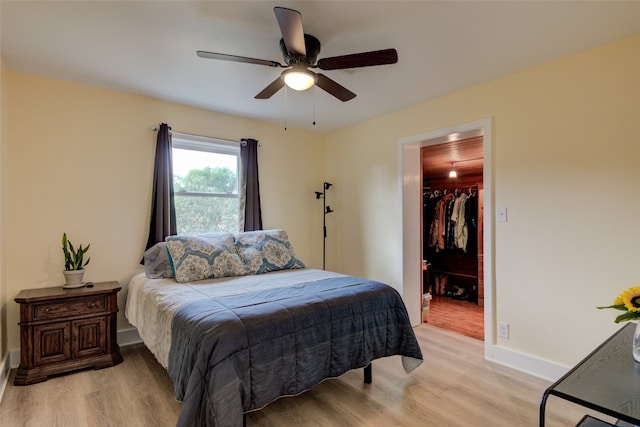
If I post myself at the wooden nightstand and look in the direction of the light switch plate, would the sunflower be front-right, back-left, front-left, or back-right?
front-right

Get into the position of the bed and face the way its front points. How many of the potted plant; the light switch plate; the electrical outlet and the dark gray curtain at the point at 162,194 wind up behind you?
2

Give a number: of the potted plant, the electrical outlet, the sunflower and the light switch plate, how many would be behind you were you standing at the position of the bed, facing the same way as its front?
1

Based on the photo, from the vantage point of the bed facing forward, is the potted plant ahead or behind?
behind

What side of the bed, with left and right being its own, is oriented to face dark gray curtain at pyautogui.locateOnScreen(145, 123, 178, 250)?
back

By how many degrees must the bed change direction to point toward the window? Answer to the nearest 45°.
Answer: approximately 135° to its left

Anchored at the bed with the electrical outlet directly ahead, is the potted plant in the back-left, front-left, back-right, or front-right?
back-left

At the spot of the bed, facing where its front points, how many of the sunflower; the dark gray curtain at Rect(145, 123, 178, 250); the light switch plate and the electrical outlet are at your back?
1

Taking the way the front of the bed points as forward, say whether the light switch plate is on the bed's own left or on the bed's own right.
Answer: on the bed's own left

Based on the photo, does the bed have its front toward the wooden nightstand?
no

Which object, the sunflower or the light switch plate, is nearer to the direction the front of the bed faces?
the sunflower

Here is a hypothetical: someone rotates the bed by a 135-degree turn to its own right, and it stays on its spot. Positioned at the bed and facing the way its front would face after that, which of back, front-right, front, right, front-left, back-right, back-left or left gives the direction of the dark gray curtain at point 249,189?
right

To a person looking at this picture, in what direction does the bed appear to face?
facing the viewer and to the right of the viewer

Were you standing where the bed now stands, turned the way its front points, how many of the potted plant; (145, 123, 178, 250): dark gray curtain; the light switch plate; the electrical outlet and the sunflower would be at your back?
2

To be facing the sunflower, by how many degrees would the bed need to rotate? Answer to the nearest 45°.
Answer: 0° — it already faces it

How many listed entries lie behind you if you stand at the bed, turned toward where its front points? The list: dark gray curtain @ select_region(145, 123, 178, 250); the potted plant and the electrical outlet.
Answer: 2

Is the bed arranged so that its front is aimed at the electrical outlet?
no
